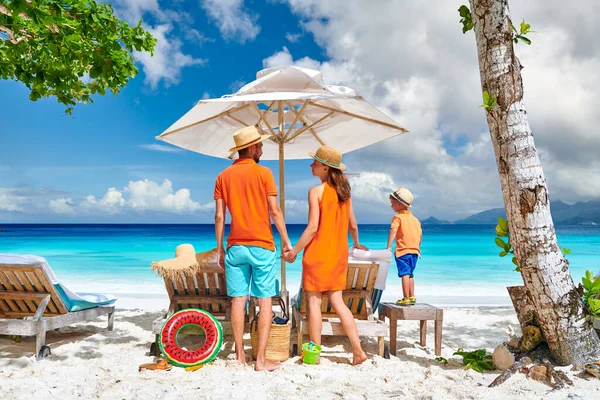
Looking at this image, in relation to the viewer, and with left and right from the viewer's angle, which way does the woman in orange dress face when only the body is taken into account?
facing away from the viewer and to the left of the viewer

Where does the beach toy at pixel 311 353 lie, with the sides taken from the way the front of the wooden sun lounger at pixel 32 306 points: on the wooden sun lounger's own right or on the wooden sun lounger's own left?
on the wooden sun lounger's own right

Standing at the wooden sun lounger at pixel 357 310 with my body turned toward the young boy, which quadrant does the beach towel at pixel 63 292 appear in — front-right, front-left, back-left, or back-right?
back-left

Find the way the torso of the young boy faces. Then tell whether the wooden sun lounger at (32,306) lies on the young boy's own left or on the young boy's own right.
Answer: on the young boy's own left

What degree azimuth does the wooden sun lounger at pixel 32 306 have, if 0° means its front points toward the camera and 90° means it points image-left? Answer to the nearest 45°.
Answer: approximately 225°

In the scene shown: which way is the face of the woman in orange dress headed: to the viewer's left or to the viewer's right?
to the viewer's left

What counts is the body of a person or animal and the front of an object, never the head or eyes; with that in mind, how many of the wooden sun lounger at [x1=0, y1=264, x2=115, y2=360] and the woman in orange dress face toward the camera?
0

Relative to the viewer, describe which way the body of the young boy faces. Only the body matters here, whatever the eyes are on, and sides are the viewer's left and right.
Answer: facing away from the viewer and to the left of the viewer
